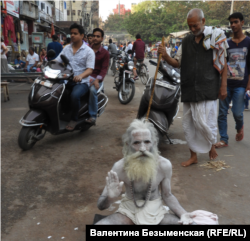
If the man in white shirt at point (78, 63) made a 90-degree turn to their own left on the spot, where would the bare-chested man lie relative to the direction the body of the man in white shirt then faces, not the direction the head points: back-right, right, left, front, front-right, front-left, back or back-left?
front-right

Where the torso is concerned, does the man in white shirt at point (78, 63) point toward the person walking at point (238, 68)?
no

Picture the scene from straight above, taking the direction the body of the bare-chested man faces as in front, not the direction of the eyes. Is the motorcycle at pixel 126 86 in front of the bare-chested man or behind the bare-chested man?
behind

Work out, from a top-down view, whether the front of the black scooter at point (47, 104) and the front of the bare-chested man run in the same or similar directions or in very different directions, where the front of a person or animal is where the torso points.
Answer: same or similar directions

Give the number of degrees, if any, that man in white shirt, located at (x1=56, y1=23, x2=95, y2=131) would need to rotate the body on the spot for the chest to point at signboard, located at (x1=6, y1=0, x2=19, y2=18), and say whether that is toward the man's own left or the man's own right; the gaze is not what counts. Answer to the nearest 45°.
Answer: approximately 135° to the man's own right

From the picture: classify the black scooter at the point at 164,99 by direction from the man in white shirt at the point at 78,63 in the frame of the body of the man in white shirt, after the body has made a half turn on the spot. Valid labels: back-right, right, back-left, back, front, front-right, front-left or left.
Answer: right

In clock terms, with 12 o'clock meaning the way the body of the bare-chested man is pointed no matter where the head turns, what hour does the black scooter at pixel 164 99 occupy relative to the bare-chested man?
The black scooter is roughly at 6 o'clock from the bare-chested man.

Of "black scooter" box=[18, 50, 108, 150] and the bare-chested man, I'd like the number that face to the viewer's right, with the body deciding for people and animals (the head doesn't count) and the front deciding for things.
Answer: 0

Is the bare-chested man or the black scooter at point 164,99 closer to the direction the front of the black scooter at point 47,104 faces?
the bare-chested man

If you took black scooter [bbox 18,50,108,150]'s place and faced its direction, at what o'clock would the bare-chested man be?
The bare-chested man is roughly at 10 o'clock from the black scooter.

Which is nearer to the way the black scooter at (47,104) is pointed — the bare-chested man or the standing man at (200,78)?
the bare-chested man

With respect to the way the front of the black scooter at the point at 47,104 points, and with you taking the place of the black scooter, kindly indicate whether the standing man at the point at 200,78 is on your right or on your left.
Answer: on your left

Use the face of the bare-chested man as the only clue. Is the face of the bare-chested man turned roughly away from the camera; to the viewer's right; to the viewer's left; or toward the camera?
toward the camera

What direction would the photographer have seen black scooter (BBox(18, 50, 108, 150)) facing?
facing the viewer and to the left of the viewer

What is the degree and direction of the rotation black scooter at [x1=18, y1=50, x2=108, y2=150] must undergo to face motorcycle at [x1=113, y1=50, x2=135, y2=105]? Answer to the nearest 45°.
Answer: approximately 180°

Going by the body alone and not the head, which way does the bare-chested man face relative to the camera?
toward the camera

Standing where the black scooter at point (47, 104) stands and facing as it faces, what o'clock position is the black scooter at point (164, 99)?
the black scooter at point (164, 99) is roughly at 8 o'clock from the black scooter at point (47, 104).

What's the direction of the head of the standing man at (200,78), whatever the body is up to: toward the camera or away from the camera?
toward the camera

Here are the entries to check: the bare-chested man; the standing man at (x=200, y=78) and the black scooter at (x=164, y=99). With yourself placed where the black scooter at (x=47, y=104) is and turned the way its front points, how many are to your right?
0

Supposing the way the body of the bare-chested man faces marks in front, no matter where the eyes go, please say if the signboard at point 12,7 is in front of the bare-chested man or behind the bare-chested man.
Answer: behind
